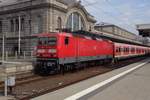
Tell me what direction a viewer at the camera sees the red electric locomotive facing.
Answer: facing the viewer and to the left of the viewer
